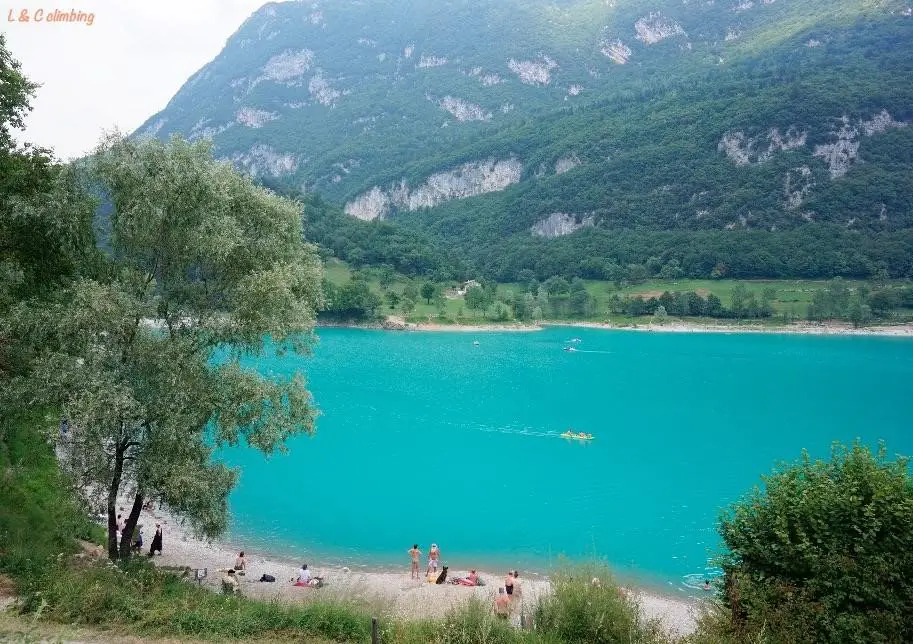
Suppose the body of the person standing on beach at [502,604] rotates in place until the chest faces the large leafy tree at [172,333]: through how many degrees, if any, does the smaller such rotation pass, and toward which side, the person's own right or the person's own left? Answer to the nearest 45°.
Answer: approximately 90° to the person's own left

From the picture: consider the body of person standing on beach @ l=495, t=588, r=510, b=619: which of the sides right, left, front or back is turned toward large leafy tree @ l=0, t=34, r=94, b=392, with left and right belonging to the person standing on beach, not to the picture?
left

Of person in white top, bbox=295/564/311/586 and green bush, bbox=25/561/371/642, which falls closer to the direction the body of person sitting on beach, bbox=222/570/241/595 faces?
the person in white top

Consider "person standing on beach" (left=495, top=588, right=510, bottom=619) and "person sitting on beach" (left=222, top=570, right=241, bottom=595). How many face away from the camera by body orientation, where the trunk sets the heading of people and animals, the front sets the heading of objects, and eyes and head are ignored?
2

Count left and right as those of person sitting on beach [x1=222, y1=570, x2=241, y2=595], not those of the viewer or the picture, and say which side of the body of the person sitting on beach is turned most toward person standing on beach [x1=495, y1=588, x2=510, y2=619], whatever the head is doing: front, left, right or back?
right

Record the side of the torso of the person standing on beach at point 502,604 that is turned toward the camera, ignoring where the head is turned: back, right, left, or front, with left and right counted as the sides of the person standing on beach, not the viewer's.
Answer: back

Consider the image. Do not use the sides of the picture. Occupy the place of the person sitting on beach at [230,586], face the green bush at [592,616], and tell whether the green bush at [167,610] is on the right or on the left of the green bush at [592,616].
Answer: right

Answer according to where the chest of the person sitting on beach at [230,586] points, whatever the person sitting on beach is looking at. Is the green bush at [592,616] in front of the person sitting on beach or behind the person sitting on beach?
behind

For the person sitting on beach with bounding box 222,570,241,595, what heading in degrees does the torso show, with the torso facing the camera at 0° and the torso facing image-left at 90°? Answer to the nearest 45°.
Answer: approximately 180°
